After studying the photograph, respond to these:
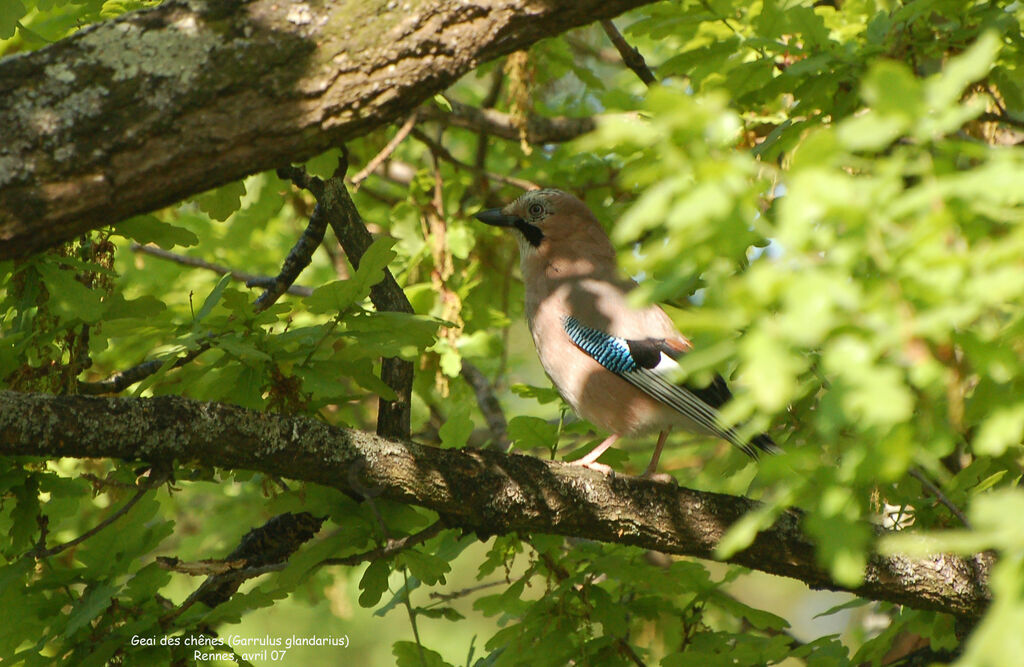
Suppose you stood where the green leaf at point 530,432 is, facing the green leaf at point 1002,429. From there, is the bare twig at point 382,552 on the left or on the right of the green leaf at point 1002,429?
right

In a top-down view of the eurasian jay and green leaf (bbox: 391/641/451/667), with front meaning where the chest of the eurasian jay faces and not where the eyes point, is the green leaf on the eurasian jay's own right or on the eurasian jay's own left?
on the eurasian jay's own left

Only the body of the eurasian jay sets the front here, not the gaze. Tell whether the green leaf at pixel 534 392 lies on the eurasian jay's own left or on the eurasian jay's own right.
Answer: on the eurasian jay's own right

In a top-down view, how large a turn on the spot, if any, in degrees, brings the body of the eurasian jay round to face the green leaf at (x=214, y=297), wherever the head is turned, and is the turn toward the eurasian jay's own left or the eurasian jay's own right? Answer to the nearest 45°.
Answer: approximately 45° to the eurasian jay's own left

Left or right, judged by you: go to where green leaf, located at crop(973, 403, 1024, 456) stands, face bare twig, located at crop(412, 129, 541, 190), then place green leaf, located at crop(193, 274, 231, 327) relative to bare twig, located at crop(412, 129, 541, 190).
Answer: left

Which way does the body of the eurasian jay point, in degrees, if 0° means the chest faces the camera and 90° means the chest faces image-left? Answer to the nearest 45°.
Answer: approximately 90°

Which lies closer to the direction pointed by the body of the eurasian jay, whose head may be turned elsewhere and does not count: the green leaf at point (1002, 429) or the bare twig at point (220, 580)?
the bare twig

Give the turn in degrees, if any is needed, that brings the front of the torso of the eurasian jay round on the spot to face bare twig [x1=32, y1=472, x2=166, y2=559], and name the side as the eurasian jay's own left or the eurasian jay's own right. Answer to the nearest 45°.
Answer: approximately 45° to the eurasian jay's own left
